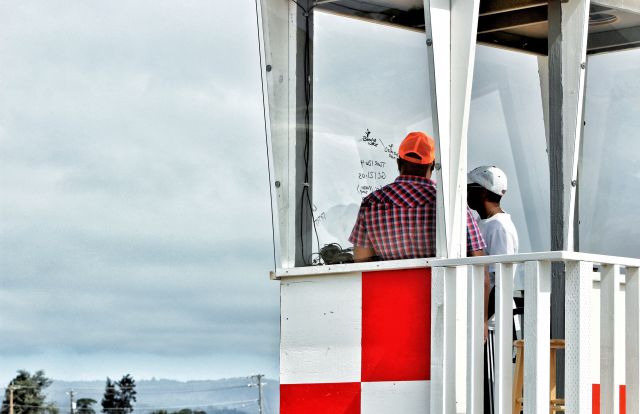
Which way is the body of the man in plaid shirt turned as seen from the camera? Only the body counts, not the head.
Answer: away from the camera

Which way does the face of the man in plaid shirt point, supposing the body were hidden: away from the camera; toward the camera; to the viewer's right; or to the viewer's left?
away from the camera

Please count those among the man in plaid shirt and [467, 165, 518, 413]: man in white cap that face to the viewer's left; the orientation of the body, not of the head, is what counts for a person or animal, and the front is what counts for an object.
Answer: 1

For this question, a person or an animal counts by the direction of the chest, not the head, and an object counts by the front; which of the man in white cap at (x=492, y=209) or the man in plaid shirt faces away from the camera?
the man in plaid shirt

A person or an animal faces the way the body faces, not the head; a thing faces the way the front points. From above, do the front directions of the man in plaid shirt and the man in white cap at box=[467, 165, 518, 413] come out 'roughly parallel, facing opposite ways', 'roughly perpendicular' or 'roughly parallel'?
roughly perpendicular

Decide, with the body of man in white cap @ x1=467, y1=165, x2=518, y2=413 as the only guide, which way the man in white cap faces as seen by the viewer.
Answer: to the viewer's left
